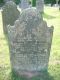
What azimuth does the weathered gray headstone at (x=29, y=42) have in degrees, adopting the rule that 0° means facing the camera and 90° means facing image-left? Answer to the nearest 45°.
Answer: approximately 0°

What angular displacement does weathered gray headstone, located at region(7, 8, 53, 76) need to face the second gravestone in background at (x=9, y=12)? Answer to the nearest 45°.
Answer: approximately 180°
